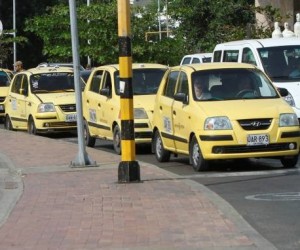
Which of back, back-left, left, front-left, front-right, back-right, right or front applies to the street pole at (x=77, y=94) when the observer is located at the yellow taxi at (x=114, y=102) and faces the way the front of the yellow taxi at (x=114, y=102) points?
front-right

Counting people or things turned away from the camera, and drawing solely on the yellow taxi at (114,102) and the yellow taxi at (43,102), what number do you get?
0

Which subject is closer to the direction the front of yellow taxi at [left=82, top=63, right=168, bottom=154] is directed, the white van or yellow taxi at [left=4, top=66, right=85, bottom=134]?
the white van

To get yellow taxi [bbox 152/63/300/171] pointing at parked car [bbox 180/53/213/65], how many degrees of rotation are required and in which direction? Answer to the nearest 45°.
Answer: approximately 135° to its left

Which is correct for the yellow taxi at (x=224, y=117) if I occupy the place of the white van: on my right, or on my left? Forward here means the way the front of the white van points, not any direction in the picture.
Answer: on my right

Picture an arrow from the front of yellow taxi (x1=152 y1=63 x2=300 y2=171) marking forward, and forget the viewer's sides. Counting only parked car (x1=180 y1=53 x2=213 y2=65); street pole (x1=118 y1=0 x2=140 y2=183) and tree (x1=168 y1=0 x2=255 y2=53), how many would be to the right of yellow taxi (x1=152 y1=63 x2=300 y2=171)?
1

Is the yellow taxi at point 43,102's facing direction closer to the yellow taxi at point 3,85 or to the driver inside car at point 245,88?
the driver inside car

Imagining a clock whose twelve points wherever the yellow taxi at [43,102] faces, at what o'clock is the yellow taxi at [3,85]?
the yellow taxi at [3,85] is roughly at 7 o'clock from the yellow taxi at [43,102].

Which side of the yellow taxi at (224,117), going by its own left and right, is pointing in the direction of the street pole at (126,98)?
right

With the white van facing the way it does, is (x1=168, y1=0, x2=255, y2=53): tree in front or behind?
behind

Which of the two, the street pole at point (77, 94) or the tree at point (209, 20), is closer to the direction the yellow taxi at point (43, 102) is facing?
the street pole

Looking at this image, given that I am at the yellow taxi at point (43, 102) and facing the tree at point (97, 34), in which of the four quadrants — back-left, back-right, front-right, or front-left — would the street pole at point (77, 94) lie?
back-right

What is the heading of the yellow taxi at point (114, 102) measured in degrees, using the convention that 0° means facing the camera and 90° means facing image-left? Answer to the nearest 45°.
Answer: approximately 315°

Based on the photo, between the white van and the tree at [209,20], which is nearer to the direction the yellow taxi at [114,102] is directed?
the white van

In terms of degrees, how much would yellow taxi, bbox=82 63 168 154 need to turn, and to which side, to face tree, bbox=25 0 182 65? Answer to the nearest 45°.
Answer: approximately 135° to its left
